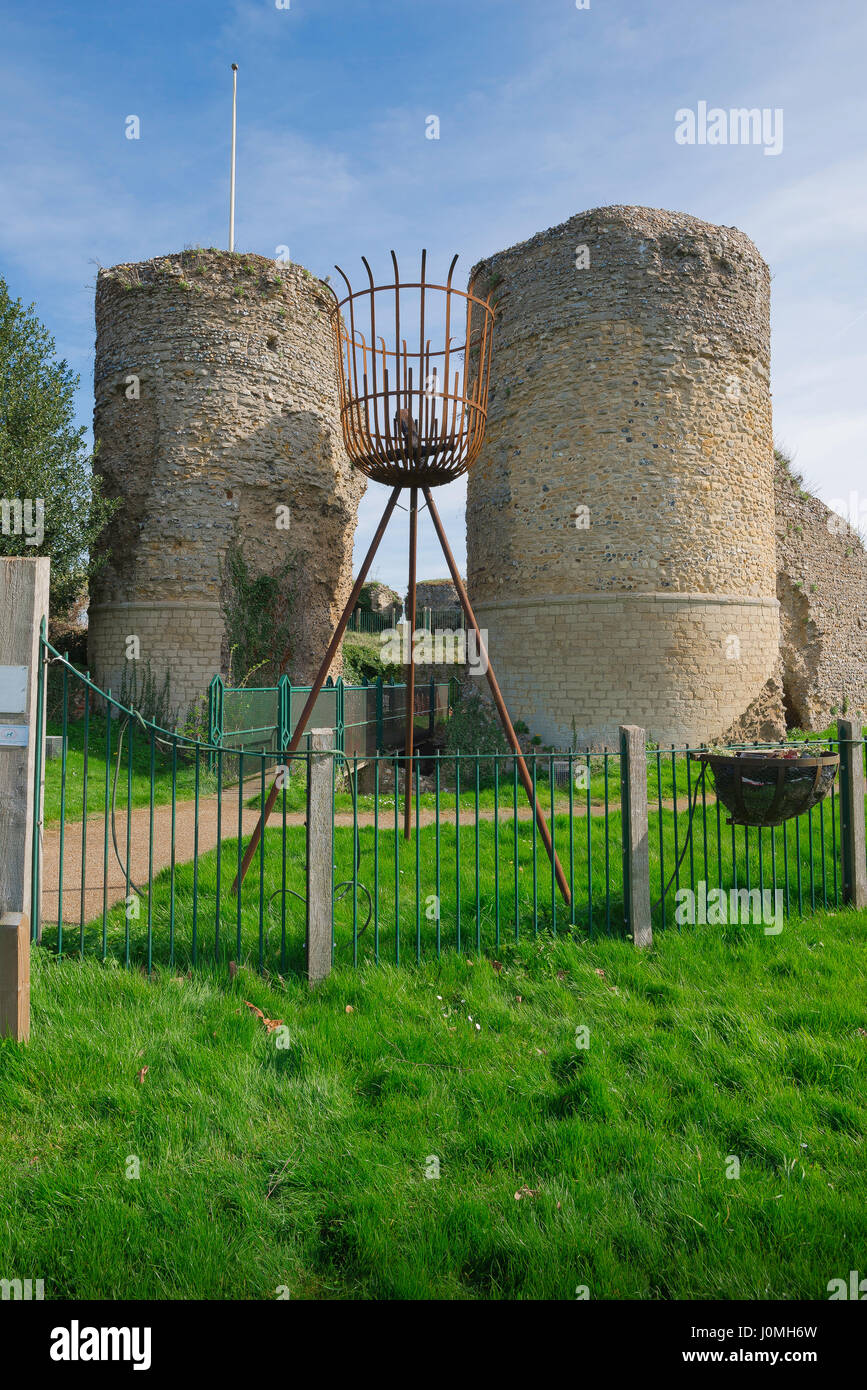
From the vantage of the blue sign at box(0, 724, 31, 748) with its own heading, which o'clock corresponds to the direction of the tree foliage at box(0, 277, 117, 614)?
The tree foliage is roughly at 6 o'clock from the blue sign.

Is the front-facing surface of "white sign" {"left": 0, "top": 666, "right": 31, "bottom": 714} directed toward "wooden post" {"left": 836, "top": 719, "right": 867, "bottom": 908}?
no

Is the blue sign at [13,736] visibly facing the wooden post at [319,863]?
no

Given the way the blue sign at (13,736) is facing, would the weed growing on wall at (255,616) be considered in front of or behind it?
behind

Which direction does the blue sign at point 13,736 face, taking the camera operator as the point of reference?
facing the viewer

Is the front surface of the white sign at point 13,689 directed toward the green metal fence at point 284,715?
no

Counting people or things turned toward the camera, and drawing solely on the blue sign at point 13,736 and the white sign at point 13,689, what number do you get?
2

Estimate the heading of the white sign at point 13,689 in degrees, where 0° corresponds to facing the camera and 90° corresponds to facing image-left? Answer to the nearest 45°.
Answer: approximately 0°

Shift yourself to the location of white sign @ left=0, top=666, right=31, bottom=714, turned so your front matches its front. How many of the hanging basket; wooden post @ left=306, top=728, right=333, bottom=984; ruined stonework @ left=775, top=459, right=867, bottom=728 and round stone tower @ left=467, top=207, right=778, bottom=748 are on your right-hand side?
0

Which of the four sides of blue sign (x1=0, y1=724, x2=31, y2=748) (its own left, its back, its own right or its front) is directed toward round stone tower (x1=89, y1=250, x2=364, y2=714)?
back

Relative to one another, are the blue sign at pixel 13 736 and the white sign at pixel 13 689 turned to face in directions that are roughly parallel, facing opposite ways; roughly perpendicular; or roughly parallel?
roughly parallel

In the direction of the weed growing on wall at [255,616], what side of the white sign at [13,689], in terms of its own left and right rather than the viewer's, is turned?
back

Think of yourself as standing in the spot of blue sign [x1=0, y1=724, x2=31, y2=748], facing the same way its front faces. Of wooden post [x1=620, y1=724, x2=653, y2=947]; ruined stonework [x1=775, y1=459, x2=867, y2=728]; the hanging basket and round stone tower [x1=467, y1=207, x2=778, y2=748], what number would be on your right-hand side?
0

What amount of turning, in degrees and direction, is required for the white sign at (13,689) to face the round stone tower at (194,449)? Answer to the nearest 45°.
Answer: approximately 180°
